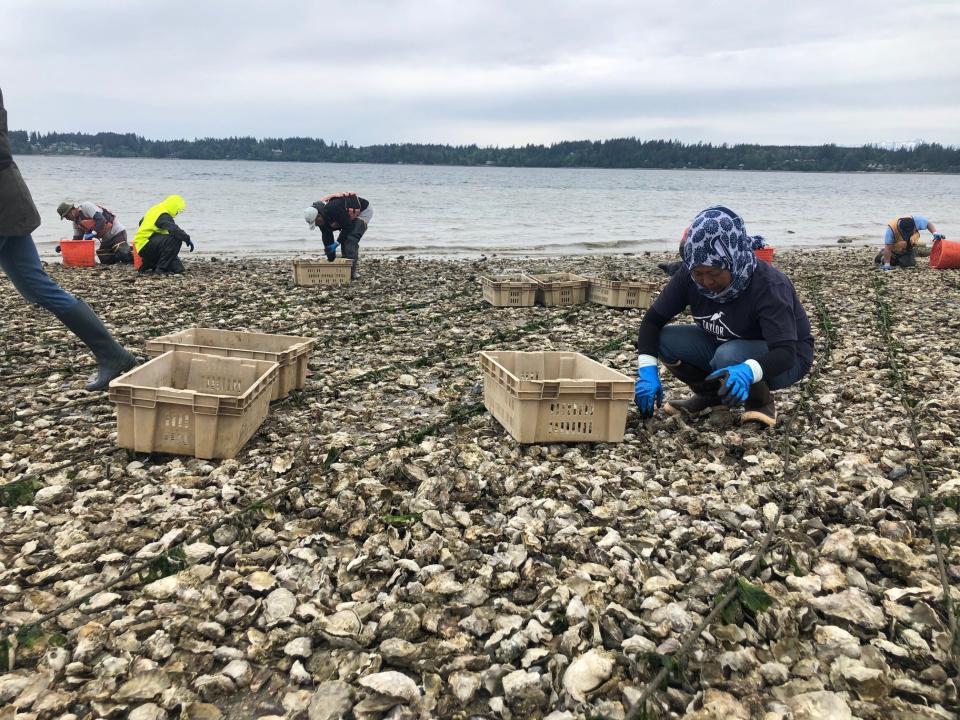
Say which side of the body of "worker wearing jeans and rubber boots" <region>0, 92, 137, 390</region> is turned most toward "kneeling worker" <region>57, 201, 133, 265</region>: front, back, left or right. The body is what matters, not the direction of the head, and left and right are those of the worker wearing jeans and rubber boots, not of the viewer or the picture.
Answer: right

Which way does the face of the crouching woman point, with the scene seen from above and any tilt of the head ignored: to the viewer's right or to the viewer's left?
to the viewer's left

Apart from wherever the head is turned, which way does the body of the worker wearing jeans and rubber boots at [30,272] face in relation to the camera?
to the viewer's left

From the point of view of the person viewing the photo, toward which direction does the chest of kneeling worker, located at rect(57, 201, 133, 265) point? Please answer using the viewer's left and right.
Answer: facing to the left of the viewer

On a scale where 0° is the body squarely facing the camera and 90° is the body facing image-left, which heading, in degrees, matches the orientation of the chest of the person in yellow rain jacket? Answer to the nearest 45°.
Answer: approximately 270°

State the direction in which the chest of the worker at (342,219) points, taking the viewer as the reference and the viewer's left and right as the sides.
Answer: facing the viewer and to the left of the viewer

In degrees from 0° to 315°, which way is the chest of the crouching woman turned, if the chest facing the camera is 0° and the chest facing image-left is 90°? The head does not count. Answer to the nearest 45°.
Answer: approximately 45°

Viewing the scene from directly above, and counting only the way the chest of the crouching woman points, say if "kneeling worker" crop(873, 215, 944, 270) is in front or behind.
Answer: behind

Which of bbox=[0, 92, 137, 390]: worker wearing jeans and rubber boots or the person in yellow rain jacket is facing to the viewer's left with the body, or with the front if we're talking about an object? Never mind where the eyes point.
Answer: the worker wearing jeans and rubber boots

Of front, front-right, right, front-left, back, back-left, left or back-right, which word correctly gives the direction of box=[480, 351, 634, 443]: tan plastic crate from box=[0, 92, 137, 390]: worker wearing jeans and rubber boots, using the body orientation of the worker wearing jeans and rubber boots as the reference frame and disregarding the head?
back-left

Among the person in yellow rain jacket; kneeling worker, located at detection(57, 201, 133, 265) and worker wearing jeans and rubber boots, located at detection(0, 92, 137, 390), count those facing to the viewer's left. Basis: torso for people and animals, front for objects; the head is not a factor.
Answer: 2

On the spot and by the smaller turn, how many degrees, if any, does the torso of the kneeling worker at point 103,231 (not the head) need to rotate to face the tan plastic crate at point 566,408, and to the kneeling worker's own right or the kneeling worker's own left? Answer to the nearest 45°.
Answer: approximately 90° to the kneeling worker's own left

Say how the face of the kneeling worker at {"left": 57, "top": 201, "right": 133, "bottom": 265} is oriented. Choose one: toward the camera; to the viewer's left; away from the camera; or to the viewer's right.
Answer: to the viewer's left

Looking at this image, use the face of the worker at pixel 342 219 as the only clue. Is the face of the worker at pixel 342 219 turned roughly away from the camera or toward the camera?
toward the camera
